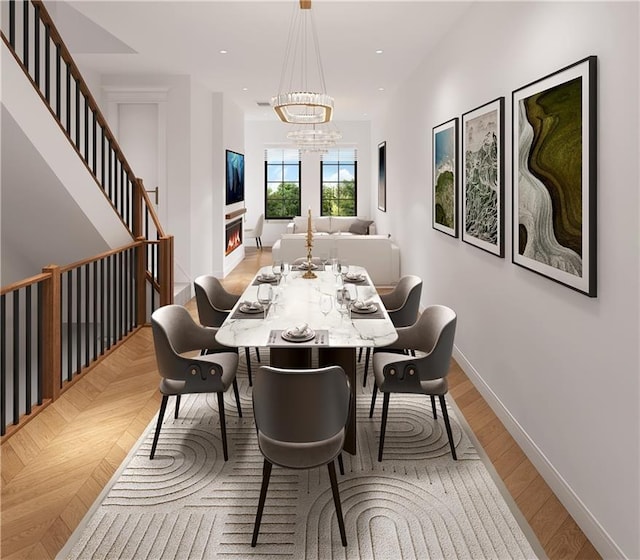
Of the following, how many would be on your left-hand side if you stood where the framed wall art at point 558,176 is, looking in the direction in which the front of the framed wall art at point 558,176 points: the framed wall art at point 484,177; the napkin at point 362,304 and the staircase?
0

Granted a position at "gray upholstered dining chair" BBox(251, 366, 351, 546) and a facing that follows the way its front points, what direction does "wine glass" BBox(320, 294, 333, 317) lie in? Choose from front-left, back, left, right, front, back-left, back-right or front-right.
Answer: front

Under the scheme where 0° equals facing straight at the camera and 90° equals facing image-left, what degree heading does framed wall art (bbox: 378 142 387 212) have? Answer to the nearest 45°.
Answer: approximately 90°

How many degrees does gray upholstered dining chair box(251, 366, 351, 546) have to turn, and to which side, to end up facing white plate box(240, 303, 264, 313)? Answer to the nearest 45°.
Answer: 0° — it already faces it

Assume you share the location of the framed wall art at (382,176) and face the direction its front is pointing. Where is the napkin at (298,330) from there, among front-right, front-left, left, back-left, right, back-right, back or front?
left

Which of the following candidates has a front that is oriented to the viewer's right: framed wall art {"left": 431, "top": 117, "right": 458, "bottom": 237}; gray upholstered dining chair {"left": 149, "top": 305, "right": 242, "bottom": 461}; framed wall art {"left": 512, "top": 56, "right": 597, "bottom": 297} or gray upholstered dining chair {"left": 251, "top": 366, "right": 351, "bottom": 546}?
gray upholstered dining chair {"left": 149, "top": 305, "right": 242, "bottom": 461}

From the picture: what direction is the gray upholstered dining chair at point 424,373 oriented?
to the viewer's left

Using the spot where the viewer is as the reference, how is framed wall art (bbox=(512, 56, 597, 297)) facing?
facing the viewer and to the left of the viewer

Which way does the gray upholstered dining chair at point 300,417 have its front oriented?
away from the camera

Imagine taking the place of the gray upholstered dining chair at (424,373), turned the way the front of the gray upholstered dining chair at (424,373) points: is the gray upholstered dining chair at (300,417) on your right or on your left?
on your left

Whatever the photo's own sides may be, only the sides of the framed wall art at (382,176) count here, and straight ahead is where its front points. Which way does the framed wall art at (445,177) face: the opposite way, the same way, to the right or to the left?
the same way

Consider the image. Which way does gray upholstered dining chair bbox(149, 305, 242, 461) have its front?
to the viewer's right
